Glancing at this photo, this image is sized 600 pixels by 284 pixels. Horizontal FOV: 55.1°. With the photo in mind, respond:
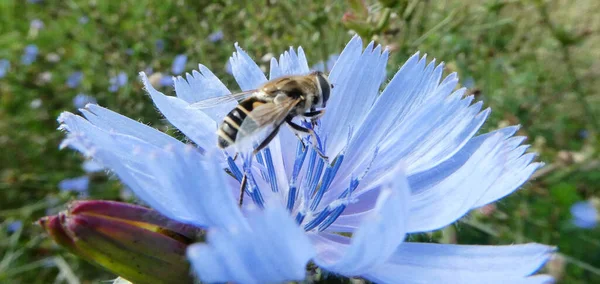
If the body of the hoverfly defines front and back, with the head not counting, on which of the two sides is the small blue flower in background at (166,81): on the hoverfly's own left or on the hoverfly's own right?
on the hoverfly's own left

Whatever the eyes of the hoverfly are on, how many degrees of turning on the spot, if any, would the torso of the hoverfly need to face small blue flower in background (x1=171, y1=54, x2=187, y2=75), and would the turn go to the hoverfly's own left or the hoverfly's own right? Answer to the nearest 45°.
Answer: approximately 90° to the hoverfly's own left

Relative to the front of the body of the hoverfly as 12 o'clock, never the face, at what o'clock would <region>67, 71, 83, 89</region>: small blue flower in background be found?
The small blue flower in background is roughly at 8 o'clock from the hoverfly.

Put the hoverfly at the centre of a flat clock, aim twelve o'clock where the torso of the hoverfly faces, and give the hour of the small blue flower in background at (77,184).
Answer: The small blue flower in background is roughly at 8 o'clock from the hoverfly.

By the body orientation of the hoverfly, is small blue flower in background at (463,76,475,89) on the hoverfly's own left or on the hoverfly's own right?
on the hoverfly's own left

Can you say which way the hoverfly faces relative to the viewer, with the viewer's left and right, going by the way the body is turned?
facing to the right of the viewer

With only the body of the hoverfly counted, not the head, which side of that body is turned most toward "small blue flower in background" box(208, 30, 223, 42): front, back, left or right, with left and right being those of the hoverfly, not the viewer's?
left

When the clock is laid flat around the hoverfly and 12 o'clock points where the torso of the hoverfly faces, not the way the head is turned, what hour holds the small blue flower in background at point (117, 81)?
The small blue flower in background is roughly at 8 o'clock from the hoverfly.
